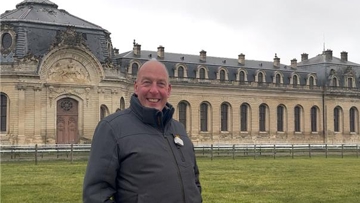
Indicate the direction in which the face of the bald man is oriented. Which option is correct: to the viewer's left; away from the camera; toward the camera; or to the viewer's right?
toward the camera

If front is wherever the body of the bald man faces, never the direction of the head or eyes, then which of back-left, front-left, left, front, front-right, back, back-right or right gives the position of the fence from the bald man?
back-left

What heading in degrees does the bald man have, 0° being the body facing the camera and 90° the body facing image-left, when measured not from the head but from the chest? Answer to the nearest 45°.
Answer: approximately 315°
